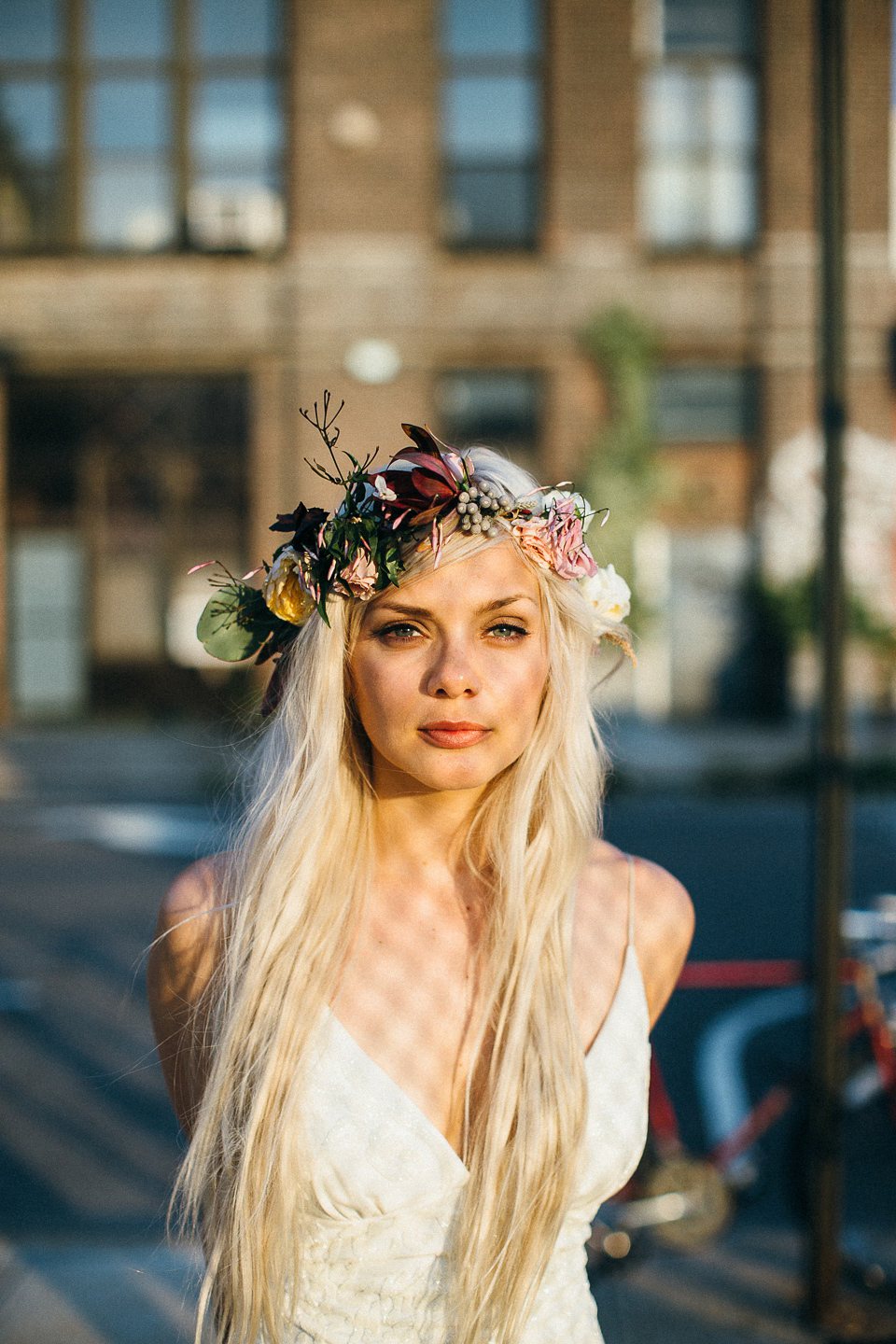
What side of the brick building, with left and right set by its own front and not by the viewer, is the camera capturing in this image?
front

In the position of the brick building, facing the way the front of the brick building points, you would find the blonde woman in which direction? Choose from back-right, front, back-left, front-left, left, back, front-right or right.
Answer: front

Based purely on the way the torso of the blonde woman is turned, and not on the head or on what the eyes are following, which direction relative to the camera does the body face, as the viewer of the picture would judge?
toward the camera

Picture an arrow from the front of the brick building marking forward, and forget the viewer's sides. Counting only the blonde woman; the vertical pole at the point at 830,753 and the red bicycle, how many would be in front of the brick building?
3

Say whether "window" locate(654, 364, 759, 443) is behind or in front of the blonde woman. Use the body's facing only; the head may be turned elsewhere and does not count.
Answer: behind

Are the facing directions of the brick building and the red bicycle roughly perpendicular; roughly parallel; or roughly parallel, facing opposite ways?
roughly perpendicular

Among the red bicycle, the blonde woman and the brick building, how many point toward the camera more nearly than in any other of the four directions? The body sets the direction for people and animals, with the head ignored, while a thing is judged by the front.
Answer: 2

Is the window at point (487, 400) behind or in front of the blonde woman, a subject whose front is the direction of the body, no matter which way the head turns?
behind
